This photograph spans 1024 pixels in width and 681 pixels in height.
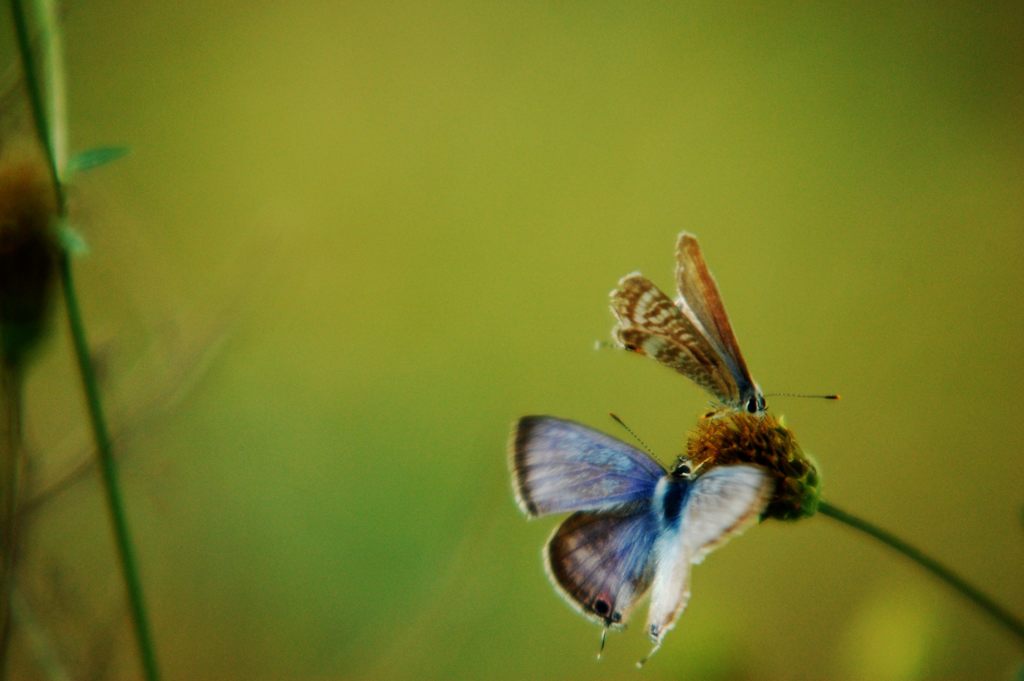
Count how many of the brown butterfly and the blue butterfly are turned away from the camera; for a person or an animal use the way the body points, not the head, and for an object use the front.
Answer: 1

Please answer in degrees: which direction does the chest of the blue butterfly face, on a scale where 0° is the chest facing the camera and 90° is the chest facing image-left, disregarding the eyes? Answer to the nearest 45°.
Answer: approximately 180°

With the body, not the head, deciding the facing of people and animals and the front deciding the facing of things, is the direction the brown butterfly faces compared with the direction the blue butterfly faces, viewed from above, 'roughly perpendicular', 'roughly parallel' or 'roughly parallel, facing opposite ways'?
roughly perpendicular

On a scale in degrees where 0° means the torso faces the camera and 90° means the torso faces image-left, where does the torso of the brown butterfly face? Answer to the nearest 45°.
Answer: approximately 270°

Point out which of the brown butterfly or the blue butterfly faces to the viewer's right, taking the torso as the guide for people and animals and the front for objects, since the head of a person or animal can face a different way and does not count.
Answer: the brown butterfly
